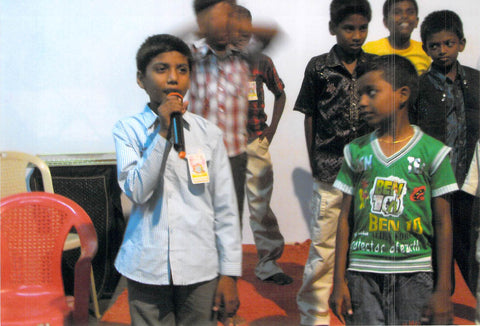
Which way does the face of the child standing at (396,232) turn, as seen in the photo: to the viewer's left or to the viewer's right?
to the viewer's left

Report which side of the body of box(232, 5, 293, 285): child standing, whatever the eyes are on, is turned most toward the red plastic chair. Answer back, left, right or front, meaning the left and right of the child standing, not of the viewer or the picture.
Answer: right

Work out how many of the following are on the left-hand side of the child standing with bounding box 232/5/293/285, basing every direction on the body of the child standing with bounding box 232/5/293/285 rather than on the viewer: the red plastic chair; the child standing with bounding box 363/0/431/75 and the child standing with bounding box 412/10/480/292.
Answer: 2

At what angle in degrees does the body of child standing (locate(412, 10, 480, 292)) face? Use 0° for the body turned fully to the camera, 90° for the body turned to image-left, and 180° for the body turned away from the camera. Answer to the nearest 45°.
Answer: approximately 0°

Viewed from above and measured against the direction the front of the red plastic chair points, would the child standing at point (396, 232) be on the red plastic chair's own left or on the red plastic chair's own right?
on the red plastic chair's own left

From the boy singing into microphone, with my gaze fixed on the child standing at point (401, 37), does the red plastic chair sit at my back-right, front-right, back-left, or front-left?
back-left

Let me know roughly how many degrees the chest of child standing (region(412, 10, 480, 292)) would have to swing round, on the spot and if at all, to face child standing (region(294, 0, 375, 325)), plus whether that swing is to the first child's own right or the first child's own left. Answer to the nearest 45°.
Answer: approximately 45° to the first child's own right
